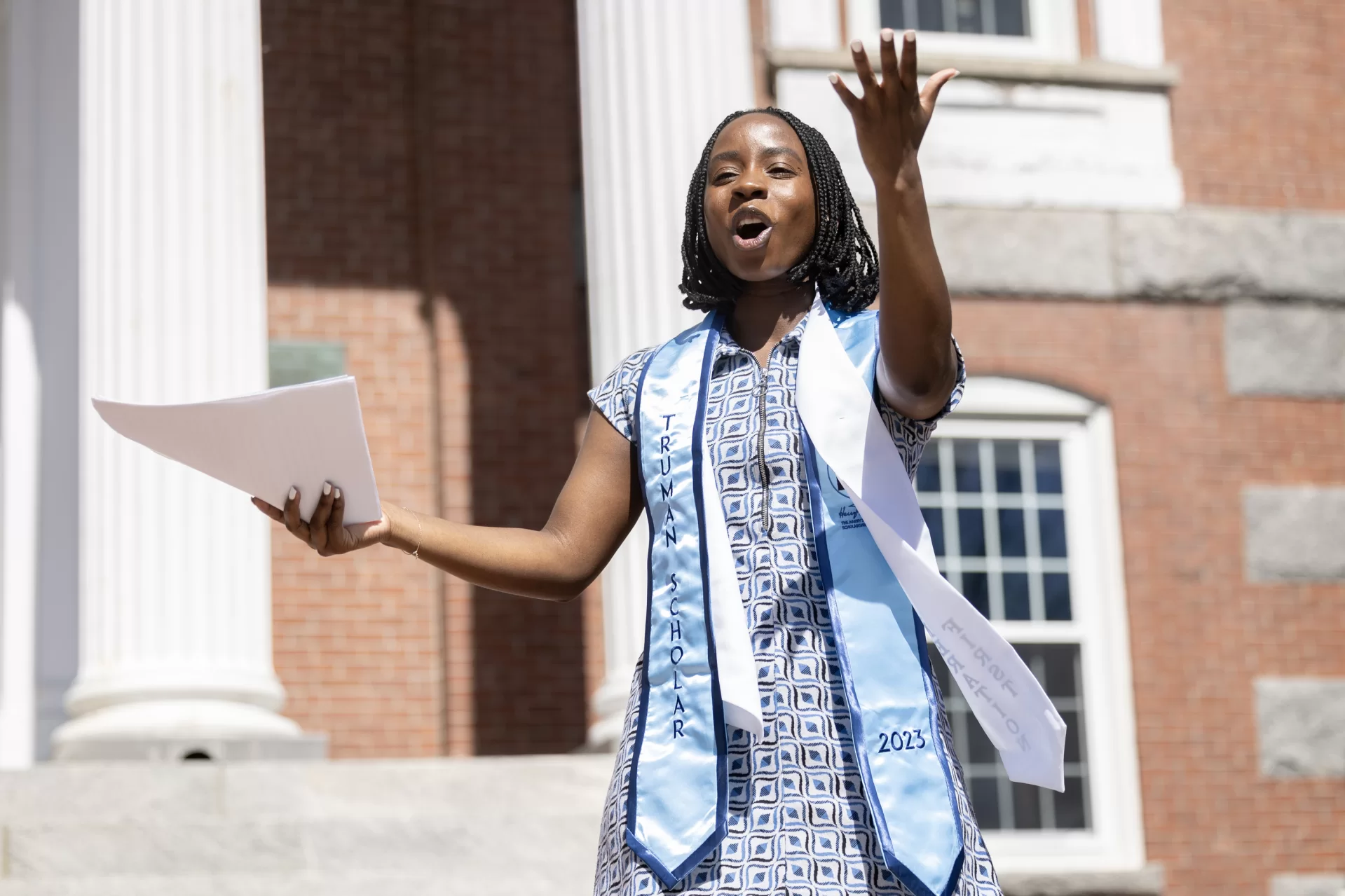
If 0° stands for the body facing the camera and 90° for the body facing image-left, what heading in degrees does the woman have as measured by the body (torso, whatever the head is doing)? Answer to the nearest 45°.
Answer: approximately 0°

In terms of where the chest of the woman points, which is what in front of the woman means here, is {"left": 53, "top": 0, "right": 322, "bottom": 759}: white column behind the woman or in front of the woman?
behind

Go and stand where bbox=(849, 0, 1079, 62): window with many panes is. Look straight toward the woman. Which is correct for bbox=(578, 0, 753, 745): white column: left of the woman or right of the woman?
right

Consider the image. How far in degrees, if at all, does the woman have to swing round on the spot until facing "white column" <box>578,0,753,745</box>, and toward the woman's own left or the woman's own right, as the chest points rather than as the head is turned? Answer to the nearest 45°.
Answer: approximately 180°

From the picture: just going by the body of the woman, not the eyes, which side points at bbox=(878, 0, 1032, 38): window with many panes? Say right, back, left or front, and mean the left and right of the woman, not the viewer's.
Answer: back

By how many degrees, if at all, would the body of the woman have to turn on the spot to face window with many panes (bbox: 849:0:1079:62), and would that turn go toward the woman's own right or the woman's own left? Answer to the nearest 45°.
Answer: approximately 180°

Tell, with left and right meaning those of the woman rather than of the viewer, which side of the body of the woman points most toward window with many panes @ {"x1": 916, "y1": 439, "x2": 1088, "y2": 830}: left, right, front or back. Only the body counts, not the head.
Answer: back
